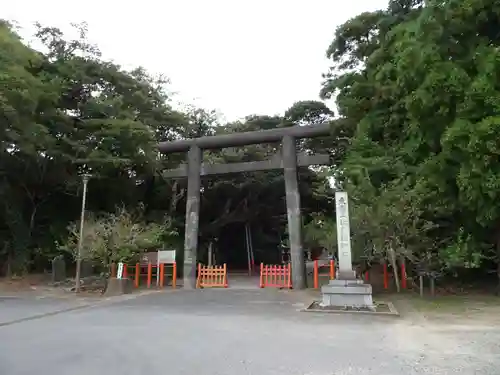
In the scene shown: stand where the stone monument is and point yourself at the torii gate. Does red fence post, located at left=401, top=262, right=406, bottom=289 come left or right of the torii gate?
right

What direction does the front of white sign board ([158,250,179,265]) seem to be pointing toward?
toward the camera

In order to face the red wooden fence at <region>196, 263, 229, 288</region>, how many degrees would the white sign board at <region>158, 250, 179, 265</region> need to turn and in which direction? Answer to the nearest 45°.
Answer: approximately 90° to its left

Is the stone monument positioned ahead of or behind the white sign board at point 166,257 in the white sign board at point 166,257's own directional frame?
ahead

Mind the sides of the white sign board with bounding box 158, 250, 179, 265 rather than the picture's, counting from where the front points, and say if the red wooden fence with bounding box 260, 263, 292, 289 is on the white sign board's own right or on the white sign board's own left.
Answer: on the white sign board's own left

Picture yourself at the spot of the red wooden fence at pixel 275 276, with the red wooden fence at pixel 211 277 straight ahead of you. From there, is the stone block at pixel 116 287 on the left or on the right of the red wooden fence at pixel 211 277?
left

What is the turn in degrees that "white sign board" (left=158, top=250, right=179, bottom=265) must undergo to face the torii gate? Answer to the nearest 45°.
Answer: approximately 90° to its left

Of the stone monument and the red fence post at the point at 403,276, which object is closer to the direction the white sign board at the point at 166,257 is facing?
the stone monument

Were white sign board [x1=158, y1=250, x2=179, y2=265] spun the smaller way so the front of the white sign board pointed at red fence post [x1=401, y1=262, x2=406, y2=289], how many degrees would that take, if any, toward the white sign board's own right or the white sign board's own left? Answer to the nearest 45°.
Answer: approximately 45° to the white sign board's own left
